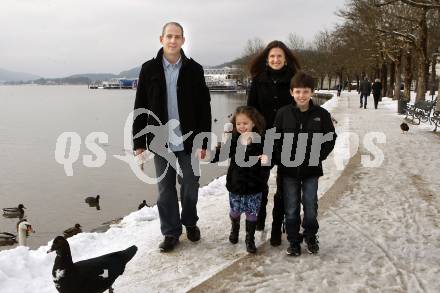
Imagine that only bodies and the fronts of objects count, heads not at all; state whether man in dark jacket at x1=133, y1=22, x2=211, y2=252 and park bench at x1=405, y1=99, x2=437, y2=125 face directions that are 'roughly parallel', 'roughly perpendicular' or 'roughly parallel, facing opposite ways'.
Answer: roughly perpendicular

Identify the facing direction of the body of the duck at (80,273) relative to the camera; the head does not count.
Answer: to the viewer's left

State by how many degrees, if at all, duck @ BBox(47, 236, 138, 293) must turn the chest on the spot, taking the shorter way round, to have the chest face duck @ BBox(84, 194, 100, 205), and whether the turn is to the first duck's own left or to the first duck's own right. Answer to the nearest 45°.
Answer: approximately 90° to the first duck's own right

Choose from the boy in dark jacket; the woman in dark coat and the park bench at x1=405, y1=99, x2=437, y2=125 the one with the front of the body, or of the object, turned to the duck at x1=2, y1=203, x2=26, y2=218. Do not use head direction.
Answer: the park bench

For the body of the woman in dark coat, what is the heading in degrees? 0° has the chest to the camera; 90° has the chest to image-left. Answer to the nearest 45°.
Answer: approximately 0°

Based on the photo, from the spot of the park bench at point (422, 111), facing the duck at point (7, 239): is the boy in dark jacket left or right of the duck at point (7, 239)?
left

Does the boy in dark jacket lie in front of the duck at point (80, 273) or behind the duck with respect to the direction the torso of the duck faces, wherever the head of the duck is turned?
behind

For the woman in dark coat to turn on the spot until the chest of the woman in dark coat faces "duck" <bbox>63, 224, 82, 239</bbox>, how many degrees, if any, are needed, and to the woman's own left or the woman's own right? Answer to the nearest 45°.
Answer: approximately 135° to the woman's own right

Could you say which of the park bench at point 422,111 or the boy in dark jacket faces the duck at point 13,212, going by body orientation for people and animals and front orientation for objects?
the park bench

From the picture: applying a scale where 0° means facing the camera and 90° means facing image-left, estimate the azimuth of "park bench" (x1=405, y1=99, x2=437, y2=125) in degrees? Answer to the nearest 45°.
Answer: approximately 45°

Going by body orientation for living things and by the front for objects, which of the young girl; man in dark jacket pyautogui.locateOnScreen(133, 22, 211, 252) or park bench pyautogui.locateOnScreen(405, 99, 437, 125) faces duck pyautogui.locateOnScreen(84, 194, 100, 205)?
the park bench
